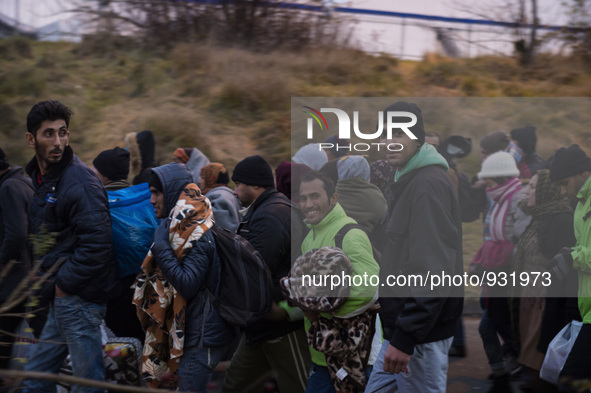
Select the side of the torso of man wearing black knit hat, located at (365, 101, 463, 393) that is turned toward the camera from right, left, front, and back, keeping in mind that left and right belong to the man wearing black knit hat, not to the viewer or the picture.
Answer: left

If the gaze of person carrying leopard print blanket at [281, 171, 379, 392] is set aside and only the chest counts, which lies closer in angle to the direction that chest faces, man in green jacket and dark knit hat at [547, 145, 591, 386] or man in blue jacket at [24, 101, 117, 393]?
the man in blue jacket

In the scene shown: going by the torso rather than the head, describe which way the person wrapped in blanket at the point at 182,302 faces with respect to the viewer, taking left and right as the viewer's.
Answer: facing to the left of the viewer

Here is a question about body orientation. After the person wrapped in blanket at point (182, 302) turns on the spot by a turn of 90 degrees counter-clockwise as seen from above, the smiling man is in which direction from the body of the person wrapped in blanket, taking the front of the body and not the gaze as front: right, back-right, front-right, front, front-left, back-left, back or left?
left

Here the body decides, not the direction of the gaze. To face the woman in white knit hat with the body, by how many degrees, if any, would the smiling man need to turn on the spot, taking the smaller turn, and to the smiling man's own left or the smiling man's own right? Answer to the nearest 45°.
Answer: approximately 180°

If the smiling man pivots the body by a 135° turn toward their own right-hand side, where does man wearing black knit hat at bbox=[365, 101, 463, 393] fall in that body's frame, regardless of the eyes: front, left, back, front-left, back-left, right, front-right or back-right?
back-right

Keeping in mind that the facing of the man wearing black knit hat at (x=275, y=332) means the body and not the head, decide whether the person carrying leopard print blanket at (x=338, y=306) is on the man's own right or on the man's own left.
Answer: on the man's own left
